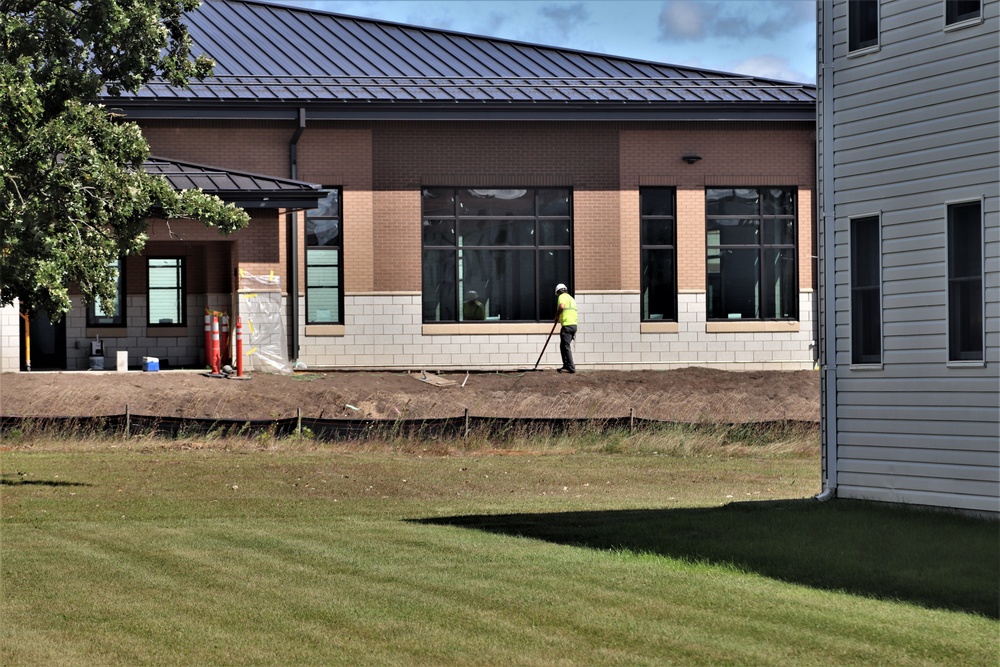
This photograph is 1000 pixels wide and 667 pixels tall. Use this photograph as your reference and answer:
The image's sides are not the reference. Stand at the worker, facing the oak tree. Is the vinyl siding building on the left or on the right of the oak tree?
left

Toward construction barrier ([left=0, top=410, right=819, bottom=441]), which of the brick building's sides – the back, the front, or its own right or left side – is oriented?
front

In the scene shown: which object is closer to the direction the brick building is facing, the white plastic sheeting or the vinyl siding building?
the vinyl siding building

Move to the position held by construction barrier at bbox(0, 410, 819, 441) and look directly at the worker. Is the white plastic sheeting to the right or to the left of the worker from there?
left

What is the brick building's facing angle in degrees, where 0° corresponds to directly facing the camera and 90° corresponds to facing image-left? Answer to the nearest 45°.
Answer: approximately 0°

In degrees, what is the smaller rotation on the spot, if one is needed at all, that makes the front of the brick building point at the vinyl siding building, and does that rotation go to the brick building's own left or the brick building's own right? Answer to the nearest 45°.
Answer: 0° — it already faces it

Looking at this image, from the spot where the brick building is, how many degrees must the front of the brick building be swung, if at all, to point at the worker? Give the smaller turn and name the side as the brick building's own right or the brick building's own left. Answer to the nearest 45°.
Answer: approximately 45° to the brick building's own left

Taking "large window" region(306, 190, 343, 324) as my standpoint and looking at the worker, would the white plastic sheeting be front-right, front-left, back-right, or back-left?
back-right
